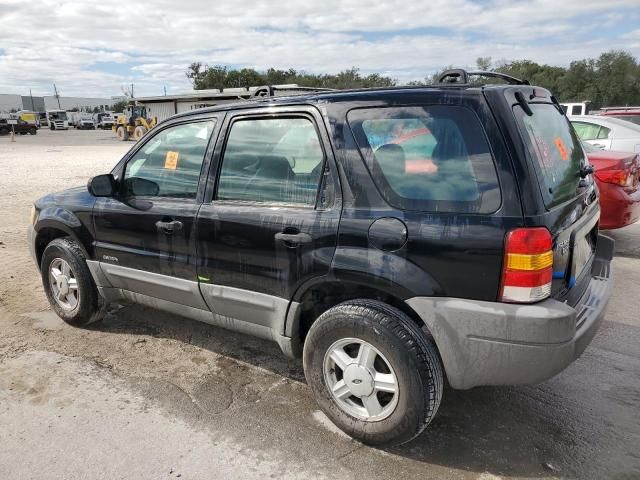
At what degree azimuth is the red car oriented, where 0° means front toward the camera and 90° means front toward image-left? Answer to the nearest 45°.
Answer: approximately 135°

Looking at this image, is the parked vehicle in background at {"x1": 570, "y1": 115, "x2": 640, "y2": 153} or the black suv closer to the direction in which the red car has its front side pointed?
the parked vehicle in background

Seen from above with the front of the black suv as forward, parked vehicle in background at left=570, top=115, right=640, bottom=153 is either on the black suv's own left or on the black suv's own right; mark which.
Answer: on the black suv's own right

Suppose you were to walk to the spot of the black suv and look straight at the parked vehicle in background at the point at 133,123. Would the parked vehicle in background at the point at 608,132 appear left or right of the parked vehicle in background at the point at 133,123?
right

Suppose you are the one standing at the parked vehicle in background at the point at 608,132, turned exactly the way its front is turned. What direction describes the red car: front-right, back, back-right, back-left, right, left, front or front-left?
back-left

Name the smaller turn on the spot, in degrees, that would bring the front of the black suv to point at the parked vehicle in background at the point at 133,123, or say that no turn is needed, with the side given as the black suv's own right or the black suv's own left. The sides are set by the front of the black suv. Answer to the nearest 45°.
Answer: approximately 45° to the black suv's own right

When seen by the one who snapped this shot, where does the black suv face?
facing away from the viewer and to the left of the viewer

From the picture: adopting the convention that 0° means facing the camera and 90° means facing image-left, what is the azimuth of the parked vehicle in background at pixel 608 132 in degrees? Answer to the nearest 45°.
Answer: approximately 135°

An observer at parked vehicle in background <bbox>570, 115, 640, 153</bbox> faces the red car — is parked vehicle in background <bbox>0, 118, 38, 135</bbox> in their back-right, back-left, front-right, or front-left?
back-right

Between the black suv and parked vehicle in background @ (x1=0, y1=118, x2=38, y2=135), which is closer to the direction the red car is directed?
the parked vehicle in background

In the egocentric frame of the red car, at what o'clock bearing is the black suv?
The black suv is roughly at 8 o'clock from the red car.
